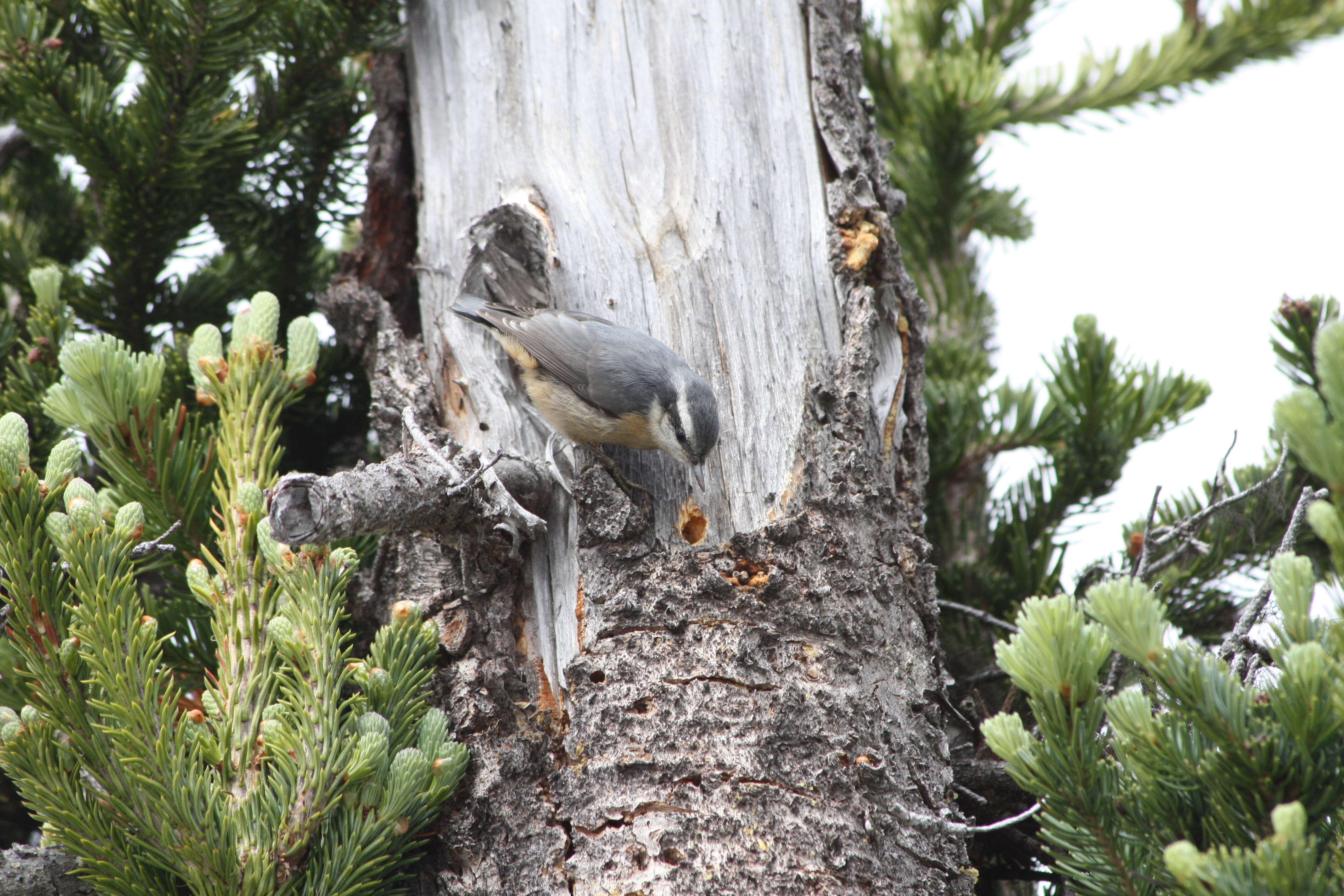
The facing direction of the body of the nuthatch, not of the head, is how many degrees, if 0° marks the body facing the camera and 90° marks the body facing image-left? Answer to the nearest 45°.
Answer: approximately 270°
